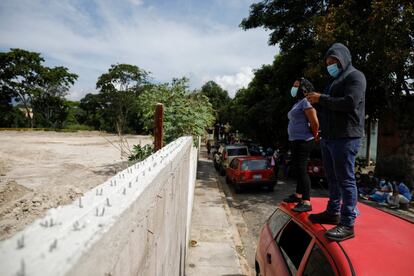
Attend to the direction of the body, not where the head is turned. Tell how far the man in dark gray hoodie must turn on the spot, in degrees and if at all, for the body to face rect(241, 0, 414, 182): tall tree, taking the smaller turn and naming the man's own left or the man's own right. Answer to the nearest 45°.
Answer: approximately 90° to the man's own right

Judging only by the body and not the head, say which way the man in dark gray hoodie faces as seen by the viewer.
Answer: to the viewer's left
